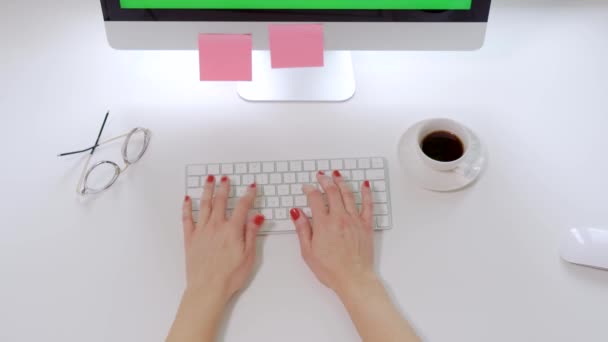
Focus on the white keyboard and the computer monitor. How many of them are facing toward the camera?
2

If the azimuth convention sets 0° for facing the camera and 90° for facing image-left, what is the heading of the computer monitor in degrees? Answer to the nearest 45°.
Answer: approximately 0°

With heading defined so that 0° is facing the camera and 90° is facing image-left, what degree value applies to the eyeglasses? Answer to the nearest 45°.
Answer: approximately 315°
